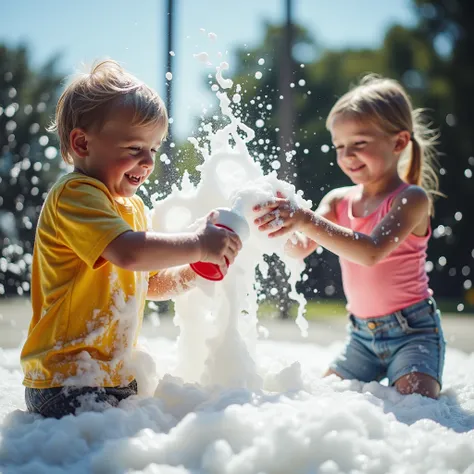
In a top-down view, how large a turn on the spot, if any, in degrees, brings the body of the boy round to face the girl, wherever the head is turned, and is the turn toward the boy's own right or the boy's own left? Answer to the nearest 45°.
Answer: approximately 45° to the boy's own left

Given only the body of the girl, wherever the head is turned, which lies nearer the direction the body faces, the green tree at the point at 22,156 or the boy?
the boy

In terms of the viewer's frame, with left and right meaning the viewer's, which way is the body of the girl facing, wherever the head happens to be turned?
facing the viewer and to the left of the viewer

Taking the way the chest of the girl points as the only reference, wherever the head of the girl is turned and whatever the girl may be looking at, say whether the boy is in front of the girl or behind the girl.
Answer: in front

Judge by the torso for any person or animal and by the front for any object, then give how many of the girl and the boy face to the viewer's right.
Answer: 1

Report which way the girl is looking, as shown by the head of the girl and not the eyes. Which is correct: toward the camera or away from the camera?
toward the camera

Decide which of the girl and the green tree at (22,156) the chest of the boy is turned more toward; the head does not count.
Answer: the girl

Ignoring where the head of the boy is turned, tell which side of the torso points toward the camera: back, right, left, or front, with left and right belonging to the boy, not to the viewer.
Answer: right

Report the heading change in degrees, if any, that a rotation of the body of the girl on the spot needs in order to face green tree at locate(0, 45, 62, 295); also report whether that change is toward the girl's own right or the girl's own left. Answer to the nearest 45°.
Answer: approximately 90° to the girl's own right

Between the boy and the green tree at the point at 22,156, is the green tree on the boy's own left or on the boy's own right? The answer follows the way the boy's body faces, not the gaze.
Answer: on the boy's own left

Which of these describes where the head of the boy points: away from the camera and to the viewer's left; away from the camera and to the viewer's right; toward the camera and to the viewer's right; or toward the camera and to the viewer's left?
toward the camera and to the viewer's right
